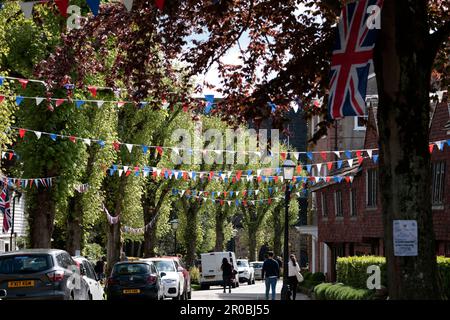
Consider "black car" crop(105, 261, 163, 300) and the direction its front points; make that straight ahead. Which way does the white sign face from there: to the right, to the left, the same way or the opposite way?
the opposite way

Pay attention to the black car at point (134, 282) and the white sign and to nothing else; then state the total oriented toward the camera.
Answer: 1

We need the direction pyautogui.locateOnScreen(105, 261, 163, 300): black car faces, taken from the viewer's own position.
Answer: facing away from the viewer

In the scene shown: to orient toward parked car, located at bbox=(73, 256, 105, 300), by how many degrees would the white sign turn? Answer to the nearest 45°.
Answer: approximately 135° to its right

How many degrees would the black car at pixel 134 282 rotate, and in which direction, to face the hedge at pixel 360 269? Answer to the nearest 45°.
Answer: approximately 90° to its right

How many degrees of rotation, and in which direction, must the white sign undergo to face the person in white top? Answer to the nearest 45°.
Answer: approximately 180°

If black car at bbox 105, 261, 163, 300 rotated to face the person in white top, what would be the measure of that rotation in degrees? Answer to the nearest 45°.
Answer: approximately 45° to its right

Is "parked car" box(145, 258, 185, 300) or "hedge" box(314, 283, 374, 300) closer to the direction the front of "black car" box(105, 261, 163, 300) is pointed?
the parked car

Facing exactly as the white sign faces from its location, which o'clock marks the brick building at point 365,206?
The brick building is roughly at 6 o'clock from the white sign.

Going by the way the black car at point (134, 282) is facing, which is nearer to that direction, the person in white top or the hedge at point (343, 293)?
the person in white top
